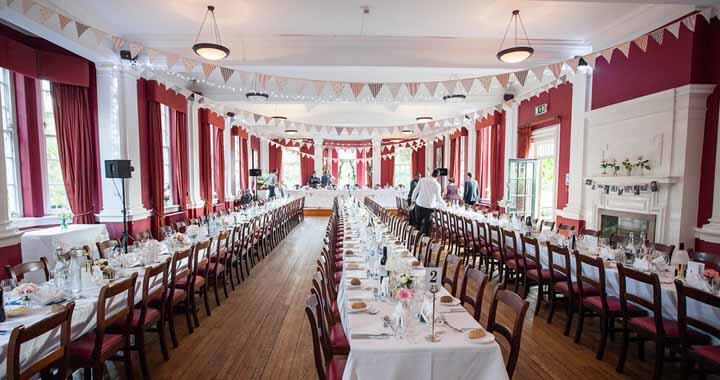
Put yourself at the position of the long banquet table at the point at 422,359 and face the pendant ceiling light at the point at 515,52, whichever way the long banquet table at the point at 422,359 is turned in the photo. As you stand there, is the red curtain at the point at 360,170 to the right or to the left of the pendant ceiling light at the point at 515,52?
left

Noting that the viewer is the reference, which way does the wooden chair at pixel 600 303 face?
facing away from the viewer and to the right of the viewer

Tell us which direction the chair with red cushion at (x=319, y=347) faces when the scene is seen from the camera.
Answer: facing to the right of the viewer

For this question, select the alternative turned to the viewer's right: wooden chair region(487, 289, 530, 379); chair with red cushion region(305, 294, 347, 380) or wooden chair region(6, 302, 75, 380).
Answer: the chair with red cushion

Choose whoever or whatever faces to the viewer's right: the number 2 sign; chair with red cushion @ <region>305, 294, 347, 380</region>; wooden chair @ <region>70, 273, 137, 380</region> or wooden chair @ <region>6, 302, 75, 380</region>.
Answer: the chair with red cushion

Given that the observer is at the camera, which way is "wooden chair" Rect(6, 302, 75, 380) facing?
facing away from the viewer and to the left of the viewer

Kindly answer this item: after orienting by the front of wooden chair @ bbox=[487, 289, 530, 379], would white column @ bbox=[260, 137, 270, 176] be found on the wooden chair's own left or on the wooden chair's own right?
on the wooden chair's own right

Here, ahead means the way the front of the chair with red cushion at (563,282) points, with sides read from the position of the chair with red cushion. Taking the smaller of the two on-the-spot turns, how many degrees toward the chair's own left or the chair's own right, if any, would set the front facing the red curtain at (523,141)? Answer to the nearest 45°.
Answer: approximately 45° to the chair's own left

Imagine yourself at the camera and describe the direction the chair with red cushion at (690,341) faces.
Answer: facing away from the viewer and to the right of the viewer

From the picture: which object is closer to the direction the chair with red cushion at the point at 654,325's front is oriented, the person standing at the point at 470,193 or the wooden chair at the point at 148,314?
the person standing

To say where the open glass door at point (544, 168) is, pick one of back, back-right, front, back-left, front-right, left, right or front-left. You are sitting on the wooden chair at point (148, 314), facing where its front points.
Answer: back-right

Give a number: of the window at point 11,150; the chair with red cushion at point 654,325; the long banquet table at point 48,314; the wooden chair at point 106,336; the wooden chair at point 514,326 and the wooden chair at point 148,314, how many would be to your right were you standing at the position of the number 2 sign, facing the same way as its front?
4

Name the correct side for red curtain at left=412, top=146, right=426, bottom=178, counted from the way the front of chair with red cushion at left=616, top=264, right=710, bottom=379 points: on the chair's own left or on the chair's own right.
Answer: on the chair's own left

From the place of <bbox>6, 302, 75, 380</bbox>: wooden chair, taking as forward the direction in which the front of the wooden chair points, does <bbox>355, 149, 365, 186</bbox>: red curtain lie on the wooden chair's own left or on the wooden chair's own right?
on the wooden chair's own right

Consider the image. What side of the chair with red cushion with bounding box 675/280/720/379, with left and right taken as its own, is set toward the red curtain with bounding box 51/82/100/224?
back

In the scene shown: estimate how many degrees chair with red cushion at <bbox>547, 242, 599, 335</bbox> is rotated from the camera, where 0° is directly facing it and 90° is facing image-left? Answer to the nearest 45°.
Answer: approximately 225°

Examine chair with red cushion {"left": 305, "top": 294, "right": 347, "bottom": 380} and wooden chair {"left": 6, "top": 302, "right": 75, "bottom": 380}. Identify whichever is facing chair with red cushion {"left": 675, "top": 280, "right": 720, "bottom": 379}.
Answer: chair with red cushion {"left": 305, "top": 294, "right": 347, "bottom": 380}
